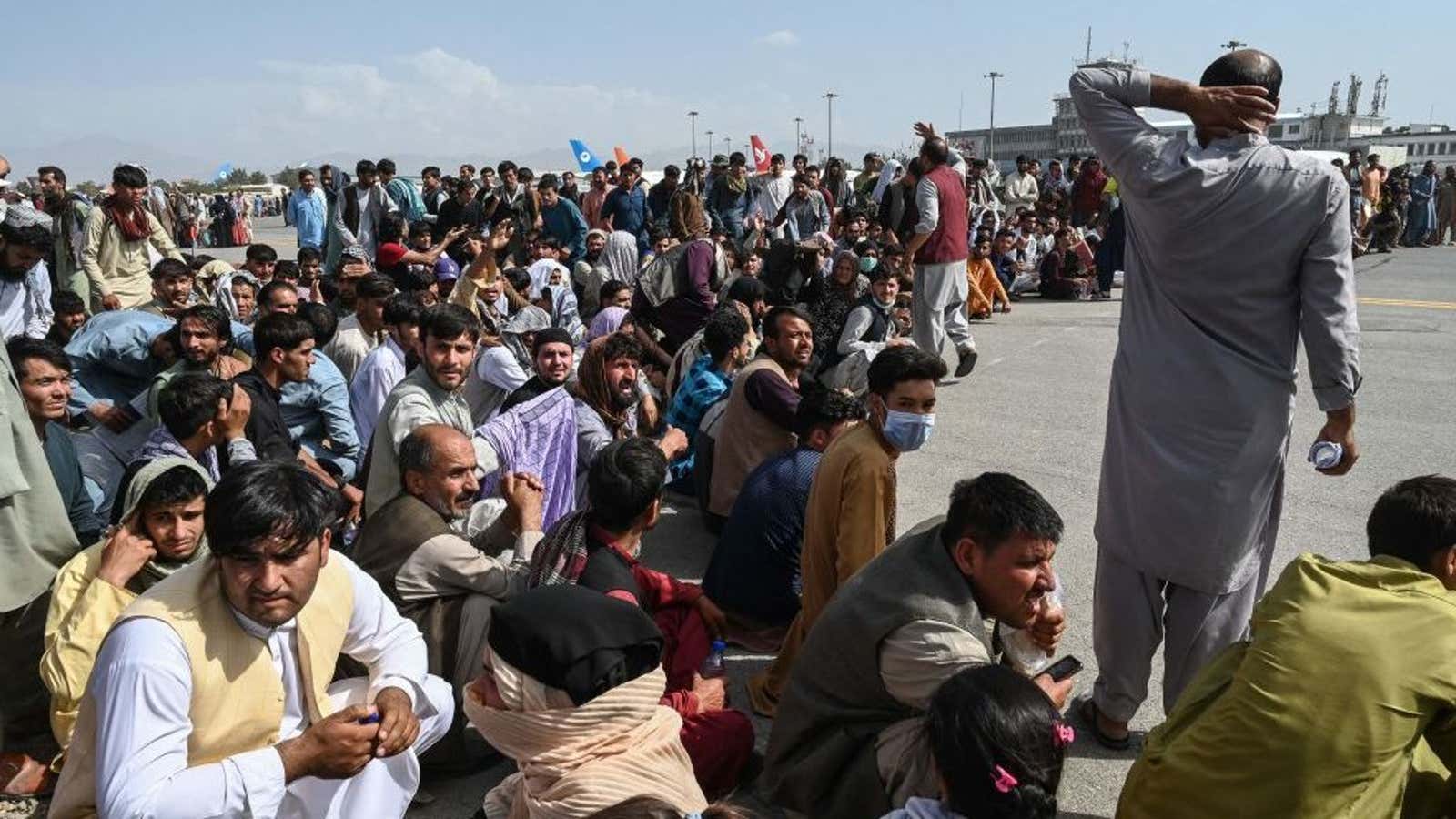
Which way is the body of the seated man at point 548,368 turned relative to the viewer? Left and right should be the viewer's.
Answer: facing the viewer and to the right of the viewer

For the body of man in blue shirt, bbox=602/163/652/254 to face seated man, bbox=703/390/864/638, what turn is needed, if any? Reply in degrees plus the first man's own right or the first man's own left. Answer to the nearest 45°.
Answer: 0° — they already face them

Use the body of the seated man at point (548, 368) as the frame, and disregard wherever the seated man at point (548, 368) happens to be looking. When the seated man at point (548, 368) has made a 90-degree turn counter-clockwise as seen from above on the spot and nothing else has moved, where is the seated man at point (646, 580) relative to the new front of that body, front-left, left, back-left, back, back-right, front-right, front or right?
back-right

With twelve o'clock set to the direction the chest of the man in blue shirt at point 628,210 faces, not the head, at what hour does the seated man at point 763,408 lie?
The seated man is roughly at 12 o'clock from the man in blue shirt.

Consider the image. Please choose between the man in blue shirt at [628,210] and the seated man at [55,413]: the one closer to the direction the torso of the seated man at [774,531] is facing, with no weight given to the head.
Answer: the man in blue shirt

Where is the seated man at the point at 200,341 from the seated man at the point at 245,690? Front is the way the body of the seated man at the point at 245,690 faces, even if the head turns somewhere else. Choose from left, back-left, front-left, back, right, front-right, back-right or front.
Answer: back-left

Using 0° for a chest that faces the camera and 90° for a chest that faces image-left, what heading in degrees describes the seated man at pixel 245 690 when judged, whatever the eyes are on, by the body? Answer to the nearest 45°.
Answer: approximately 315°

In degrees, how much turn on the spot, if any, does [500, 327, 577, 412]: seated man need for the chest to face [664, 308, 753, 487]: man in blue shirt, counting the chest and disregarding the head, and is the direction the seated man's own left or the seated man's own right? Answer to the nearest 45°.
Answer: approximately 90° to the seated man's own left

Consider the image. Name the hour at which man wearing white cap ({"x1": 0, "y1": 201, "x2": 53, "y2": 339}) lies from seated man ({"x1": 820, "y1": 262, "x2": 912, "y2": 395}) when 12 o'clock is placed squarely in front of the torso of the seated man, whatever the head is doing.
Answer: The man wearing white cap is roughly at 4 o'clock from the seated man.

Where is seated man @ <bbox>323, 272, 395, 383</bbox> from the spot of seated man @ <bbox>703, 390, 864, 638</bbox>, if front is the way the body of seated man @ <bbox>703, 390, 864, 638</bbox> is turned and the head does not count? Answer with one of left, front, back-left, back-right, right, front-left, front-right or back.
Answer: left

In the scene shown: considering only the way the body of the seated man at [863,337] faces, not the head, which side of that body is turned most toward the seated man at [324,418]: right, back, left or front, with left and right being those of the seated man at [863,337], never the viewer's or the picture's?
right

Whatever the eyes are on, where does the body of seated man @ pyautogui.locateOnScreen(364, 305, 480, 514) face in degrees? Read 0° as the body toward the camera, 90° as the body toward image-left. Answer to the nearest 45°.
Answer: approximately 315°

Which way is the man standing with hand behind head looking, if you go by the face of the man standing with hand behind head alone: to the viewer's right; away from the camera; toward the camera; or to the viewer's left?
away from the camera

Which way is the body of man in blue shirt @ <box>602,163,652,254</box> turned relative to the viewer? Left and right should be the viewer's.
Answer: facing the viewer

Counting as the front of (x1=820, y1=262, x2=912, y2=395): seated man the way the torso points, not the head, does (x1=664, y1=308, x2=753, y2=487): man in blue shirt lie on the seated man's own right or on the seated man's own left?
on the seated man's own right
